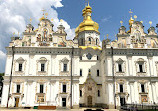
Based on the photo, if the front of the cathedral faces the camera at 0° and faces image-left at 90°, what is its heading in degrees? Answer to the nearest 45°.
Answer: approximately 0°
